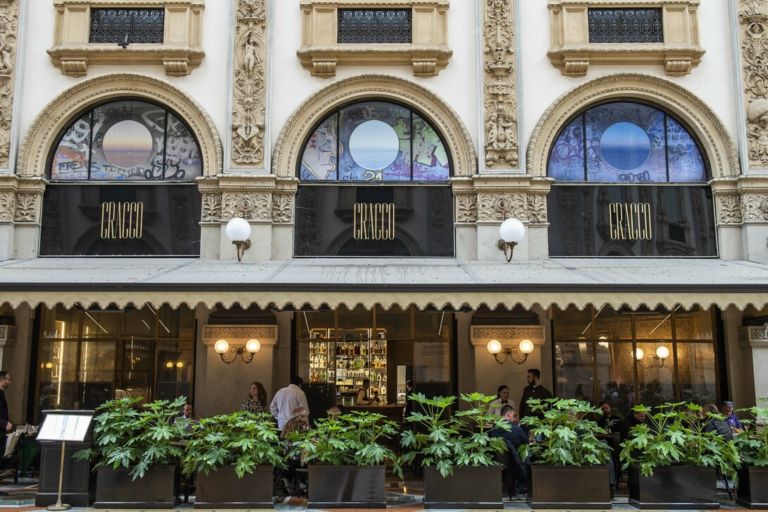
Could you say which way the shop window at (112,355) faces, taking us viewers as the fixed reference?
facing the viewer

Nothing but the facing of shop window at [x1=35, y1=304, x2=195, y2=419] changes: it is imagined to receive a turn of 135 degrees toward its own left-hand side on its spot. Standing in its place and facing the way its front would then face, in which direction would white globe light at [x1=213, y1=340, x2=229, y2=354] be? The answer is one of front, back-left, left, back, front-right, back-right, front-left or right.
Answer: right

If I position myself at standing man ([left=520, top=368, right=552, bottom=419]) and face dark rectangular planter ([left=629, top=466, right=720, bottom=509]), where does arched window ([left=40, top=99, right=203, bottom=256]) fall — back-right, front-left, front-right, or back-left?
back-right

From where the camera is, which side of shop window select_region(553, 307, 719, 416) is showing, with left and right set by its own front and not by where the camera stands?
front

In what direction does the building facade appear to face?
toward the camera

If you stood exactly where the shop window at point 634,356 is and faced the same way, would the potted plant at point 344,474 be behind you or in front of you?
in front

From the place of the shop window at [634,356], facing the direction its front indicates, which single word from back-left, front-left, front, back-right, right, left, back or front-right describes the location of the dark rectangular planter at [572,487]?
front

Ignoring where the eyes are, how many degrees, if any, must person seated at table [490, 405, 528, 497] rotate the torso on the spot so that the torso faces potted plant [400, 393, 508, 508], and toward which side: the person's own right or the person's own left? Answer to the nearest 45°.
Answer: approximately 180°

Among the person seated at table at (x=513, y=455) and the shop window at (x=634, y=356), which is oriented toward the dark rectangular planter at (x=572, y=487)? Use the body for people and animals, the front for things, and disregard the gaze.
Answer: the shop window

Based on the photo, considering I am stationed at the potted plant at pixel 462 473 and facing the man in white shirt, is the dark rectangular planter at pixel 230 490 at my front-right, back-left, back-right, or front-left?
front-left

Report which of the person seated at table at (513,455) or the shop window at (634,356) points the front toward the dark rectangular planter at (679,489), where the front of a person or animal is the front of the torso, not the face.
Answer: the shop window

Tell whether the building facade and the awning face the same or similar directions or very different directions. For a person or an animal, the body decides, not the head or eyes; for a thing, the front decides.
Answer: same or similar directions

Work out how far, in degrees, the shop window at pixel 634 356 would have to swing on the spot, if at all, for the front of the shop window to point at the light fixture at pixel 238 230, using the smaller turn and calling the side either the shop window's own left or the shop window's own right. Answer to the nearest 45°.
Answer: approximately 45° to the shop window's own right
